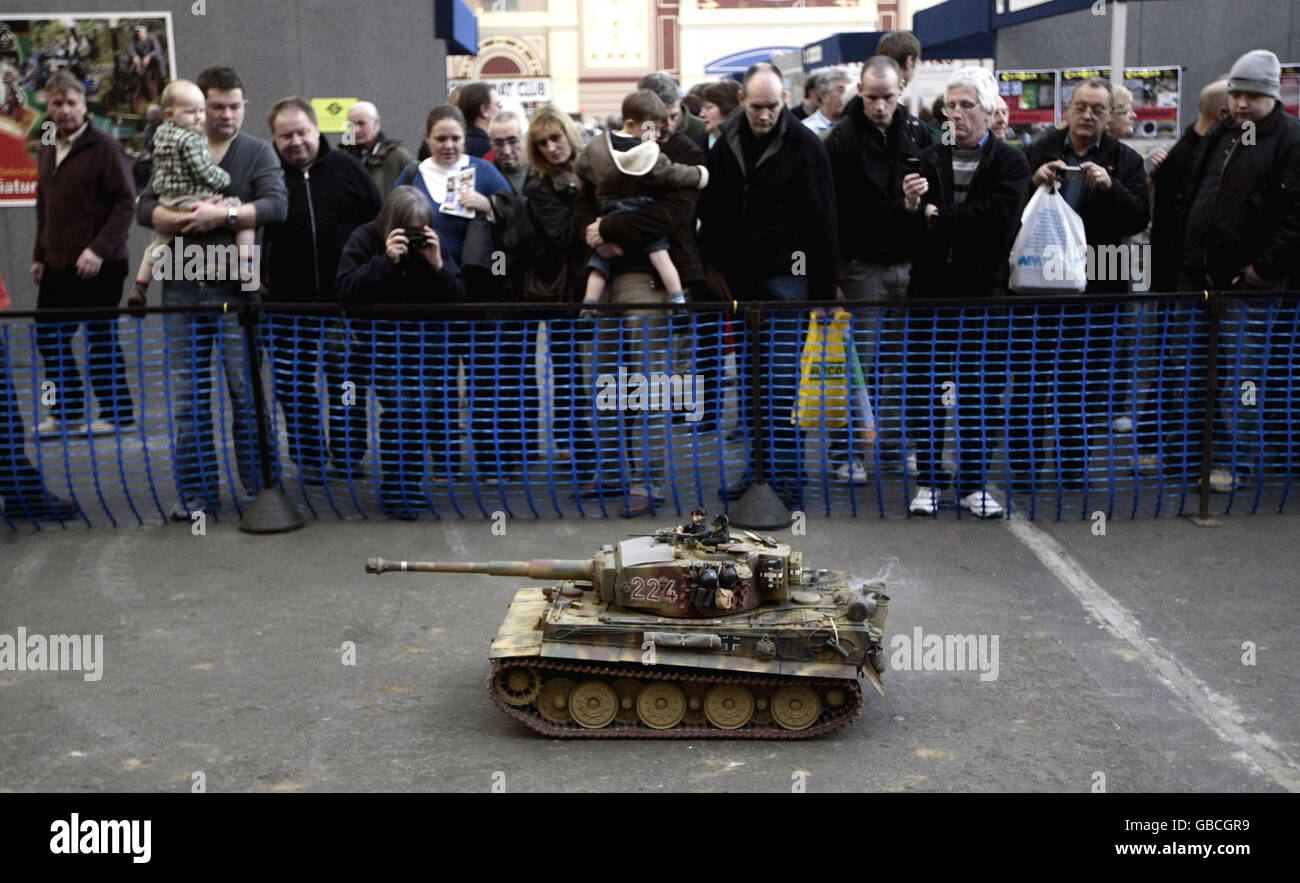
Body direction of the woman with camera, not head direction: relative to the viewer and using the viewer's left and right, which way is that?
facing the viewer

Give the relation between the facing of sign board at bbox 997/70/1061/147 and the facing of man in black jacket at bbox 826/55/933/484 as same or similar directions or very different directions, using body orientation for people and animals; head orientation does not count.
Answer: same or similar directions

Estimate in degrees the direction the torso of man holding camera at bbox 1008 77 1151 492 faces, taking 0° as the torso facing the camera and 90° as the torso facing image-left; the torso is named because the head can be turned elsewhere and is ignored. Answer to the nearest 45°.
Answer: approximately 45°

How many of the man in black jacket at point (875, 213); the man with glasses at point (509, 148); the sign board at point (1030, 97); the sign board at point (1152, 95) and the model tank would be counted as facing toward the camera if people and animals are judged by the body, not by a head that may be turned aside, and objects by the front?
4

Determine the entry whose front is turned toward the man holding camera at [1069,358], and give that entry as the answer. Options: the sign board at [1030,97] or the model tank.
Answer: the sign board

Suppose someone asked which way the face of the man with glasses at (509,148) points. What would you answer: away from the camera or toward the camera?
toward the camera

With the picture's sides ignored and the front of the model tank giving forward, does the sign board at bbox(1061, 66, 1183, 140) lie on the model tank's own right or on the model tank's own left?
on the model tank's own right

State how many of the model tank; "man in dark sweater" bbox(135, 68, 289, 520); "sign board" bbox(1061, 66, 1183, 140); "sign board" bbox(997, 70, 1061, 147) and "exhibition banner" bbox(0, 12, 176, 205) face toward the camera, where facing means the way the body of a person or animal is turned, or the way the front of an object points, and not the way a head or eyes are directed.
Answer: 4

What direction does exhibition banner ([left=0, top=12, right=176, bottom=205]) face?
toward the camera

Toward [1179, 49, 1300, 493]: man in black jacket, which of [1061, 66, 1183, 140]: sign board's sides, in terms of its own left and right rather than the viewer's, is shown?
front

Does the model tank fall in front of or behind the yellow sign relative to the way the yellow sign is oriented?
in front

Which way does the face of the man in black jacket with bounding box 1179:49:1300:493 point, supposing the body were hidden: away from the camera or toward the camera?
toward the camera

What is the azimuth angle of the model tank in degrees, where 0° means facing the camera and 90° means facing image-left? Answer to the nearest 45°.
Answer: approximately 90°

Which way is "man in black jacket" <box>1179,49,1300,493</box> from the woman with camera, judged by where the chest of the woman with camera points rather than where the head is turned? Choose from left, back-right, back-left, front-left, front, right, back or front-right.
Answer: left

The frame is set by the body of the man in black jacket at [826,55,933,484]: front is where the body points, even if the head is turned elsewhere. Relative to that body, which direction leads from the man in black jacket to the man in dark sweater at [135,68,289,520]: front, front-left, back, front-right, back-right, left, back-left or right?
right

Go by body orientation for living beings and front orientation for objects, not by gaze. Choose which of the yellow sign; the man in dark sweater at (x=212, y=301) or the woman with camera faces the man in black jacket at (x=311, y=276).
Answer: the yellow sign

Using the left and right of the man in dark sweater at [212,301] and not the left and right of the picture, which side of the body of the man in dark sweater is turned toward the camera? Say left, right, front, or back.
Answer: front

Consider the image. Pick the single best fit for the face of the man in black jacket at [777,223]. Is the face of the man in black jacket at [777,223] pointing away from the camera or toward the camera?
toward the camera

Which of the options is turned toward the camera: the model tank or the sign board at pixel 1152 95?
the sign board

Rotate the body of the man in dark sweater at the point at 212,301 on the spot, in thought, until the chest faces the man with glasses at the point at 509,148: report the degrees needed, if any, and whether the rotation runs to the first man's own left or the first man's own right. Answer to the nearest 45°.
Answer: approximately 90° to the first man's own left

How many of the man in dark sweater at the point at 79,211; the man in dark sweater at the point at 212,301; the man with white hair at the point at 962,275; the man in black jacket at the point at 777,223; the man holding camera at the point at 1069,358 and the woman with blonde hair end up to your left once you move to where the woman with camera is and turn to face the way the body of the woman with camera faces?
4
